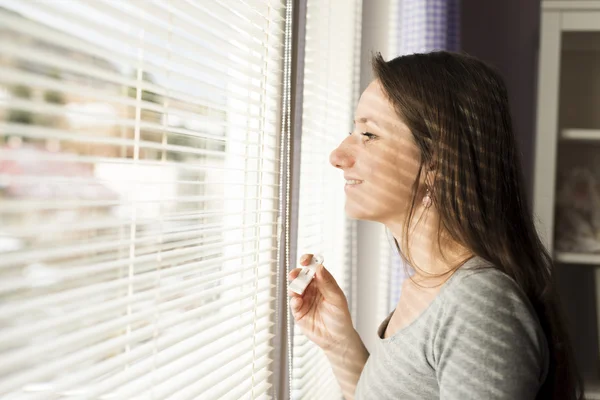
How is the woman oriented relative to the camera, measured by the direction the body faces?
to the viewer's left

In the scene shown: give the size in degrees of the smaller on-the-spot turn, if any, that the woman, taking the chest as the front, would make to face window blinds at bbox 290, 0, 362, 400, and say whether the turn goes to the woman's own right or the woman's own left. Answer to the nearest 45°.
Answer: approximately 45° to the woman's own right

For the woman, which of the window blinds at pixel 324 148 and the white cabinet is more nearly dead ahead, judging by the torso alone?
the window blinds

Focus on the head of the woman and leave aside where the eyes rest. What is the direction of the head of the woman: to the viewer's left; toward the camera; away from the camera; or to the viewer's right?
to the viewer's left

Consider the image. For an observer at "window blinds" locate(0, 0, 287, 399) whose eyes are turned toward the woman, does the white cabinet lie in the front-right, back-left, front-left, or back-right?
front-left

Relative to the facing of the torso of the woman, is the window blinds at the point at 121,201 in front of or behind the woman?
in front

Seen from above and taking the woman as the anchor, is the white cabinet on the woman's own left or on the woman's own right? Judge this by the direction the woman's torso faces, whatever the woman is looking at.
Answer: on the woman's own right
